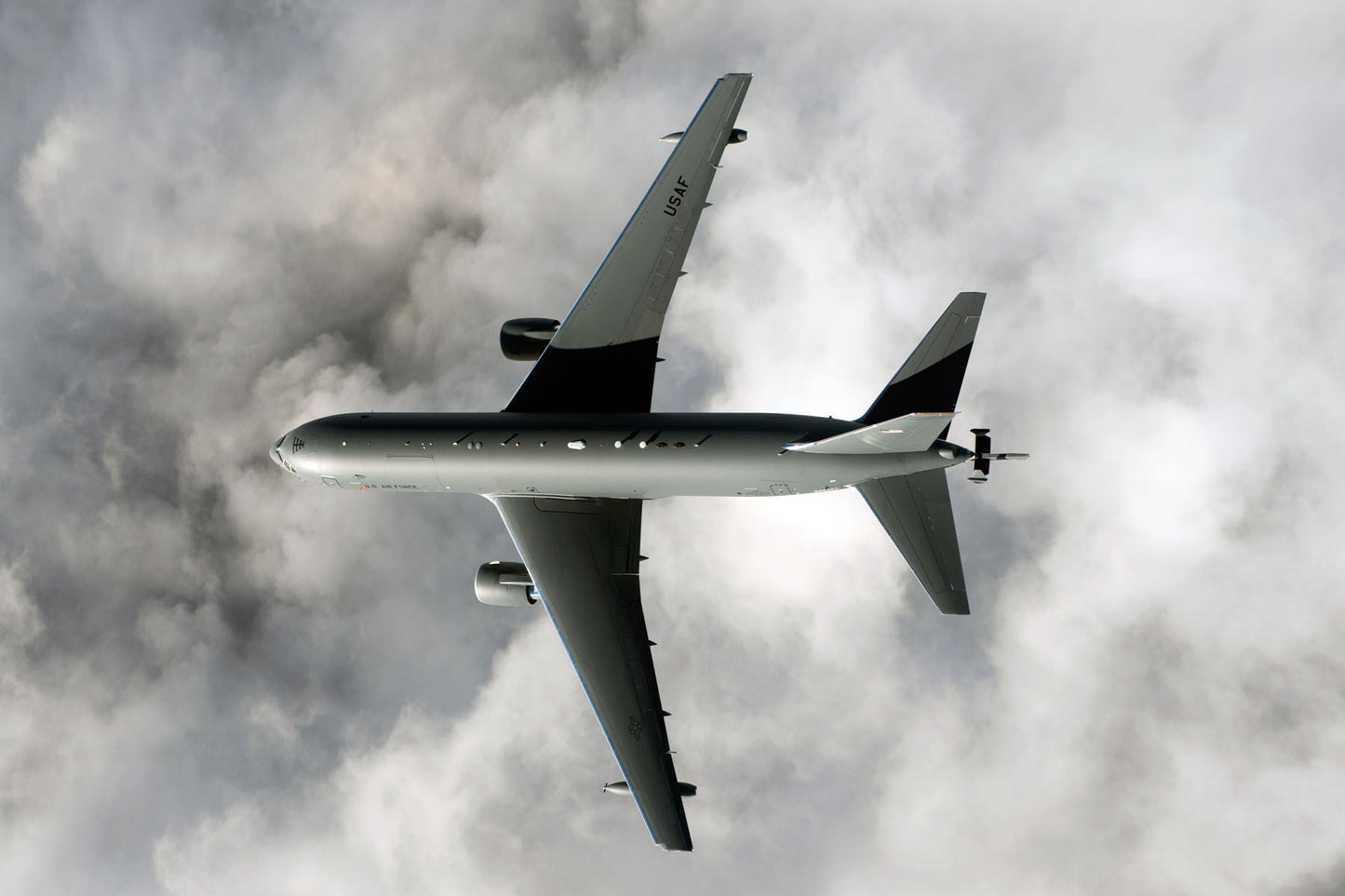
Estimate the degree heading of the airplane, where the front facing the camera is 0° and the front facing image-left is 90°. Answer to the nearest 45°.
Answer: approximately 90°
